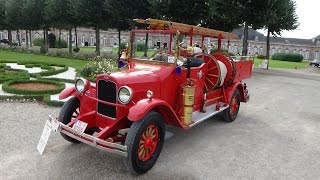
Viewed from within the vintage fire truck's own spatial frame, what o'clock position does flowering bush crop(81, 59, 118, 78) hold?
The flowering bush is roughly at 4 o'clock from the vintage fire truck.

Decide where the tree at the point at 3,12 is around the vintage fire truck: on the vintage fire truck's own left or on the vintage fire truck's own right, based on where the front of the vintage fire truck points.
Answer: on the vintage fire truck's own right

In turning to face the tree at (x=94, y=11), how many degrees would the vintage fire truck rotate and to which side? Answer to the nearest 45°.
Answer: approximately 135° to its right

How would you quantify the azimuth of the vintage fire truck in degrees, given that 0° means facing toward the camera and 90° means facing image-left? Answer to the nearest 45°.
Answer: approximately 45°

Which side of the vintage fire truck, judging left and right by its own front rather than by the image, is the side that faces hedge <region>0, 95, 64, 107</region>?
right

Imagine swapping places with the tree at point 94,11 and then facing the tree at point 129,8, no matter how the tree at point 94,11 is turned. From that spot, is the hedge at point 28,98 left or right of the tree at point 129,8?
right

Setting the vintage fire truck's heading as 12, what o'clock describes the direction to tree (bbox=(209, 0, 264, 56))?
The tree is roughly at 5 o'clock from the vintage fire truck.
